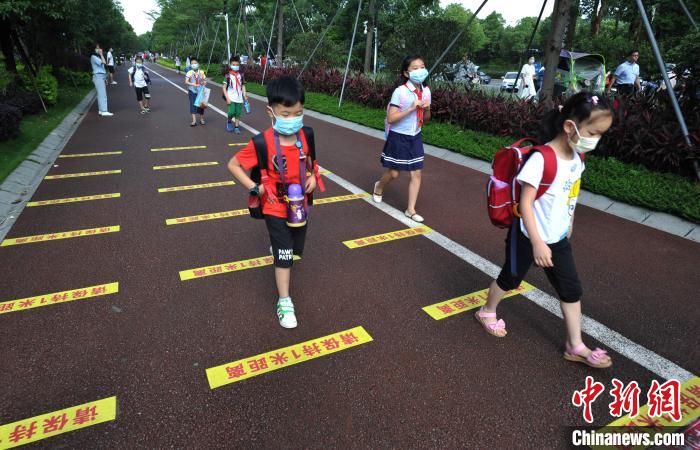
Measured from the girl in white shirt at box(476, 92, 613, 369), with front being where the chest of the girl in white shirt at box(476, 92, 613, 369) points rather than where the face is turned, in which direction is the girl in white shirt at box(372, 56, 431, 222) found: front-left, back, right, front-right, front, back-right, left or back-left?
back

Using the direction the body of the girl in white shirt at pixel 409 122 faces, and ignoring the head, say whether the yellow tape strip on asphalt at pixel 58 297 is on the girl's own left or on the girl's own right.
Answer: on the girl's own right

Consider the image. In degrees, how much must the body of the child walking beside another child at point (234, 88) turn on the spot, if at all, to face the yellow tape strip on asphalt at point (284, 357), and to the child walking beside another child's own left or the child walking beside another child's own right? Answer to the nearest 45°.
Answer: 0° — they already face it

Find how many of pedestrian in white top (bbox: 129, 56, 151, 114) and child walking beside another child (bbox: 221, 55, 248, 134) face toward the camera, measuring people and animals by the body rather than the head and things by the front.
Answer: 2

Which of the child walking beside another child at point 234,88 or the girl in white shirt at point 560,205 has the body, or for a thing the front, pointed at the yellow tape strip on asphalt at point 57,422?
the child walking beside another child

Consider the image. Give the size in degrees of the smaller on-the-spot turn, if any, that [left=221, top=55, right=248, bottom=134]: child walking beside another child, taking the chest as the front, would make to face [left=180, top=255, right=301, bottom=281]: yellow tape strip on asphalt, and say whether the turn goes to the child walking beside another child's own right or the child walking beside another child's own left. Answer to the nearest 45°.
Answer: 0° — they already face it

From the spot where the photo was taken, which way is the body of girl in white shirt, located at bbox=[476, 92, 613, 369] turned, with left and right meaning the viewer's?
facing the viewer and to the right of the viewer

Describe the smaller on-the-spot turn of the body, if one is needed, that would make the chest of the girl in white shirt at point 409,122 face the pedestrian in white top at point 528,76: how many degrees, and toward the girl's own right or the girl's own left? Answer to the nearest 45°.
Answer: approximately 135° to the girl's own left

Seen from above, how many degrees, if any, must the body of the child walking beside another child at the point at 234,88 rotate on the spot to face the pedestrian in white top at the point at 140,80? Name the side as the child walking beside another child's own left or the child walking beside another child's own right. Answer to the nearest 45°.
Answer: approximately 135° to the child walking beside another child's own right

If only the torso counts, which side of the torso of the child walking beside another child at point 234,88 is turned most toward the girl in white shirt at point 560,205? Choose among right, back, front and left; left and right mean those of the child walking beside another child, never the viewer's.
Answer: front

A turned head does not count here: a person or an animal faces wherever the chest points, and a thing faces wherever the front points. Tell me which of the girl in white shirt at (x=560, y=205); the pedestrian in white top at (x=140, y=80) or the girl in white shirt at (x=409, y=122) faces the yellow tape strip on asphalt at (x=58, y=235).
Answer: the pedestrian in white top
